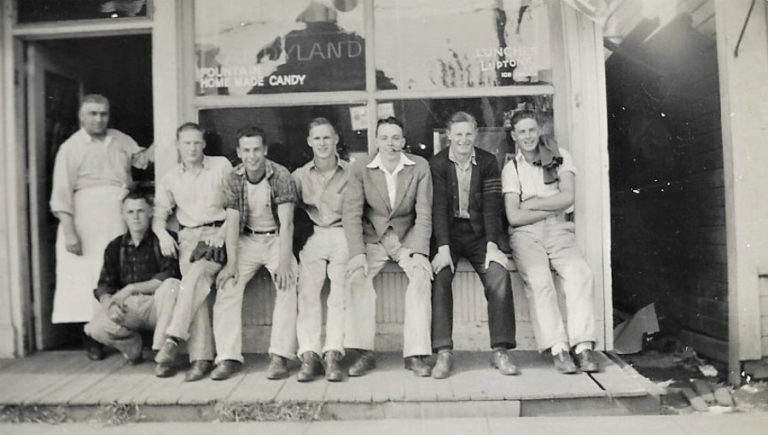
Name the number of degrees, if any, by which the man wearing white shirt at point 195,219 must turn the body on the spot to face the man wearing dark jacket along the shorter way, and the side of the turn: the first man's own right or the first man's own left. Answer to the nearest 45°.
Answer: approximately 90° to the first man's own left

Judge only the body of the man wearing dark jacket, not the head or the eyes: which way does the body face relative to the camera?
toward the camera

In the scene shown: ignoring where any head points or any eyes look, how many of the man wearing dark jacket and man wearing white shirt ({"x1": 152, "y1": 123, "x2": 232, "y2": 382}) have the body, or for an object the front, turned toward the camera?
2

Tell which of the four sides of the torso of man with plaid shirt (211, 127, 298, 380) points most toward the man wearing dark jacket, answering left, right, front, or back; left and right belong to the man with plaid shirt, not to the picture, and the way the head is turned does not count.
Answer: left

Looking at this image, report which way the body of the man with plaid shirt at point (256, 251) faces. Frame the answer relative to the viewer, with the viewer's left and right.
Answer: facing the viewer

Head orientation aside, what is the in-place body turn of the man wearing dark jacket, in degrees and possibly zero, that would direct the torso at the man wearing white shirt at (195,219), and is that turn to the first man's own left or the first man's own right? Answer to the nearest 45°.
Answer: approximately 90° to the first man's own right

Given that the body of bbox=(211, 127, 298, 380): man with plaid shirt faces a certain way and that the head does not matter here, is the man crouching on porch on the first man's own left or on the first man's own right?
on the first man's own right

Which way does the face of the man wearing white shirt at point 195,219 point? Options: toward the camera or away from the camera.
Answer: toward the camera

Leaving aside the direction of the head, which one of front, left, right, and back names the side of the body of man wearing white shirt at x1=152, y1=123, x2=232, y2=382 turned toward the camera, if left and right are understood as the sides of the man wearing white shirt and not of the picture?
front

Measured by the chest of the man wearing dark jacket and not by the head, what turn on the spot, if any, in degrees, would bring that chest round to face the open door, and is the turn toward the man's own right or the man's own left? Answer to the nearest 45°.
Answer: approximately 90° to the man's own right

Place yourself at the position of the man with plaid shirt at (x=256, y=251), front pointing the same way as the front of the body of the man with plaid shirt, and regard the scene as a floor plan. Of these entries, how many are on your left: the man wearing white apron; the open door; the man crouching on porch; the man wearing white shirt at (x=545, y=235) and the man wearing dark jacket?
2

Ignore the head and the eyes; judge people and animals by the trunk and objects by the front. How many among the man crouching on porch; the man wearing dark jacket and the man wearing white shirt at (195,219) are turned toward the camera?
3

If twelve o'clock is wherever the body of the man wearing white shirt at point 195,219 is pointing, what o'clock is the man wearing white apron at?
The man wearing white apron is roughly at 4 o'clock from the man wearing white shirt.

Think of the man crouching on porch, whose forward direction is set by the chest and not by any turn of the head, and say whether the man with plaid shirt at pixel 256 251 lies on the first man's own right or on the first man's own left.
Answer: on the first man's own left
